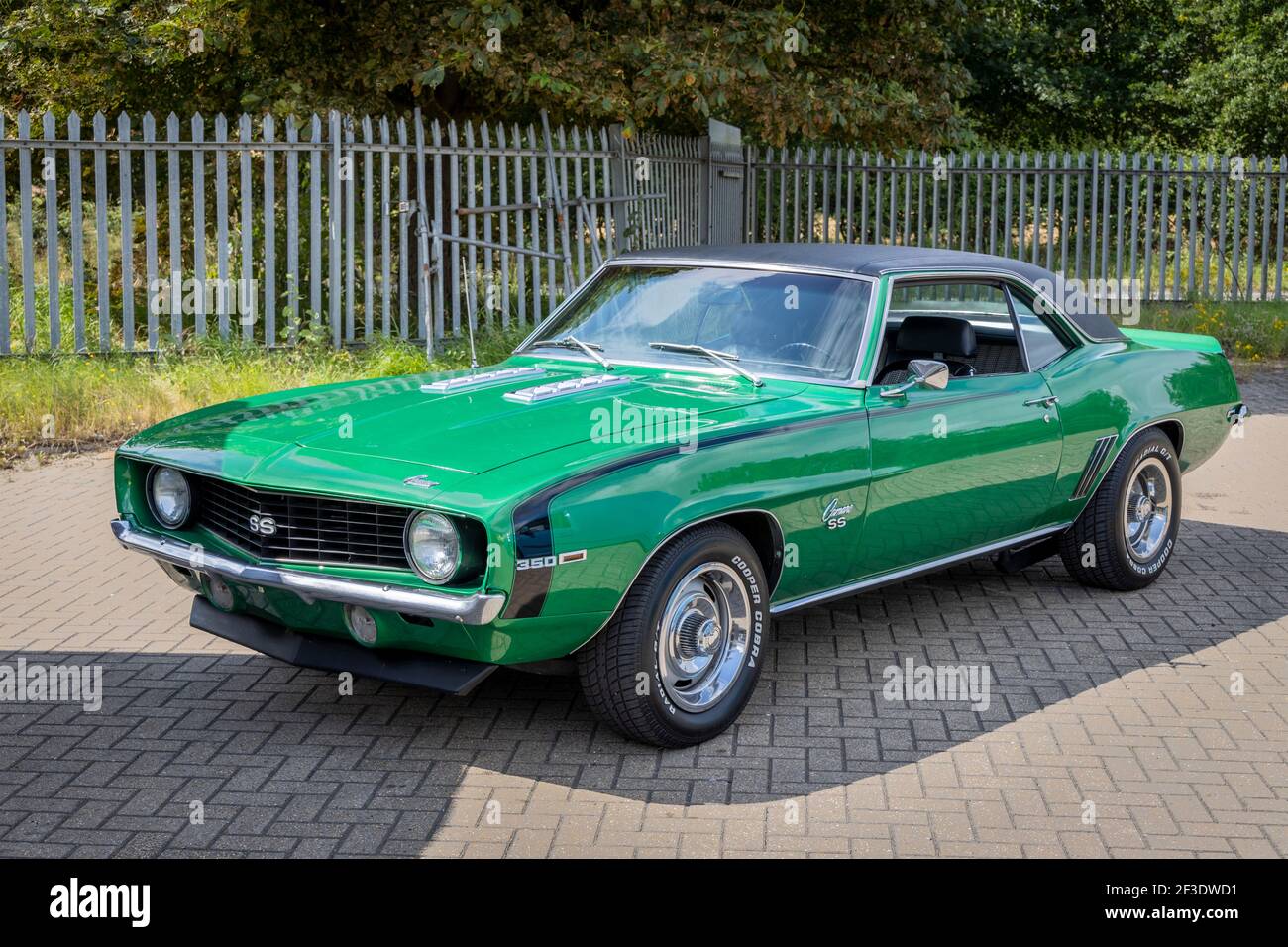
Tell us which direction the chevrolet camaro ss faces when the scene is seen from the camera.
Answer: facing the viewer and to the left of the viewer

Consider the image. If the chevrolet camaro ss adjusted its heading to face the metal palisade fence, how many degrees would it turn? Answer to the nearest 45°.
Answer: approximately 135° to its right
